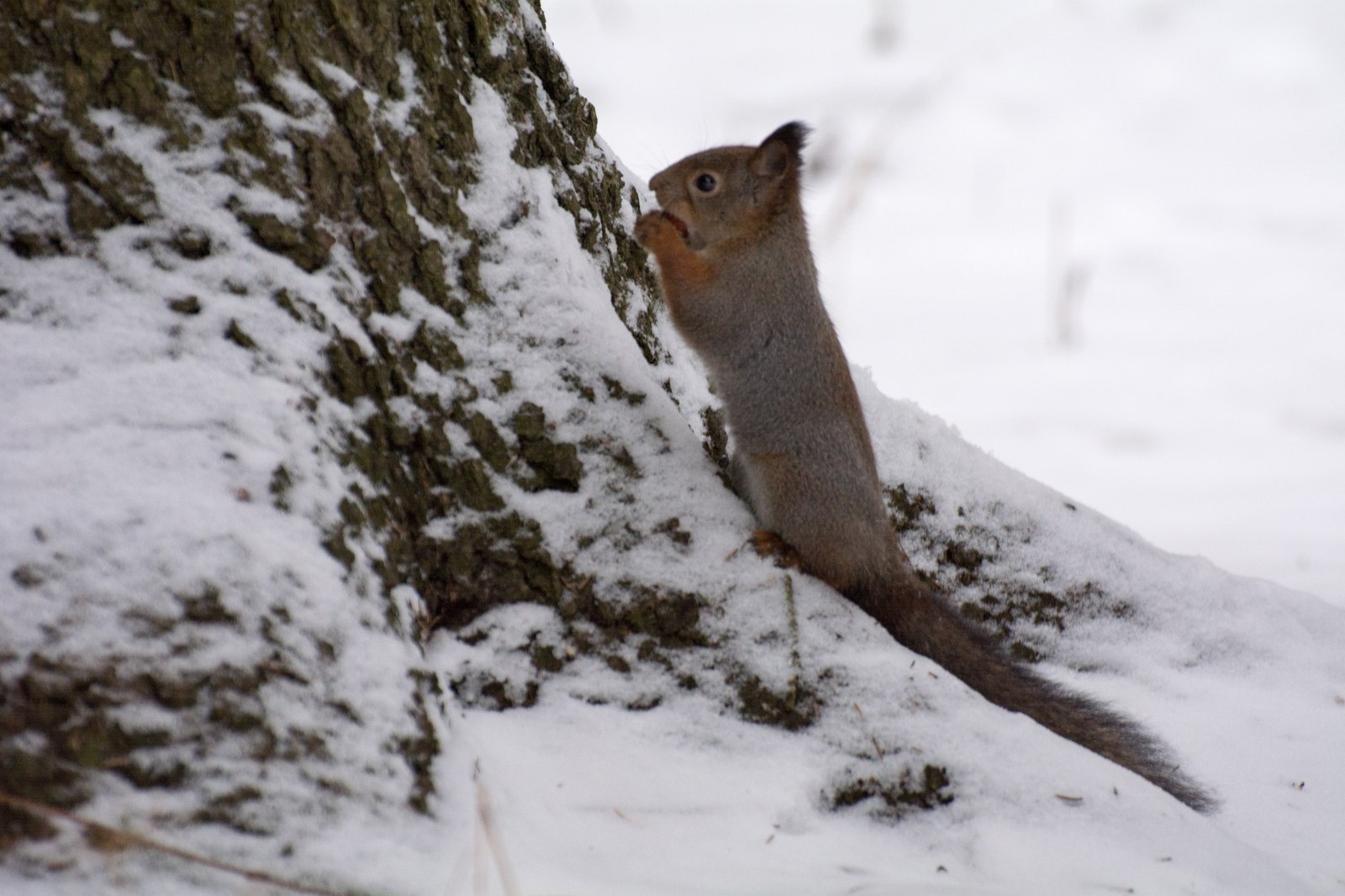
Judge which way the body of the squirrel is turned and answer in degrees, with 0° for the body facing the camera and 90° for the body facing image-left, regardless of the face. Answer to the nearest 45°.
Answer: approximately 90°
